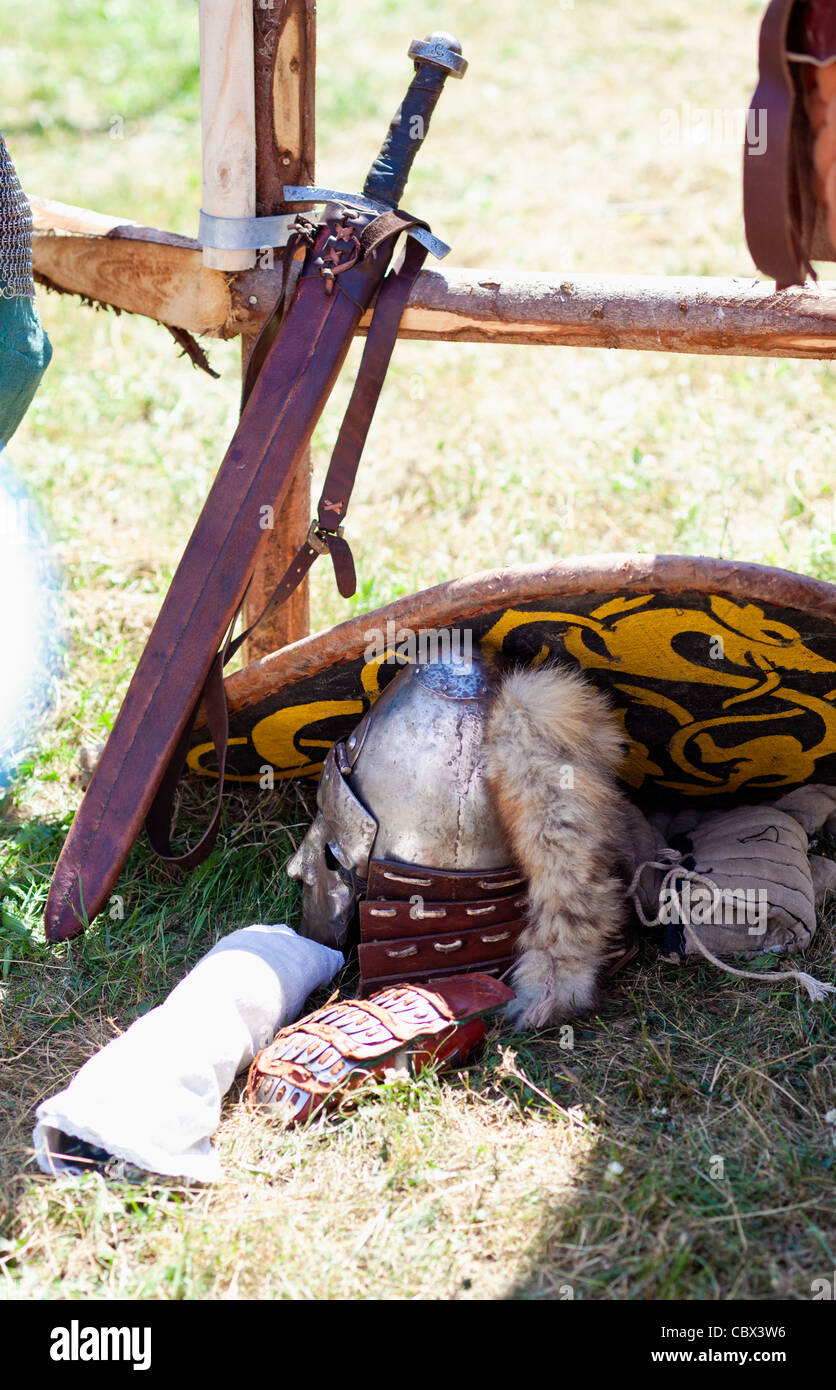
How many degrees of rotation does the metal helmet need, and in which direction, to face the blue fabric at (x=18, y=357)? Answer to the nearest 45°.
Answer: approximately 45° to its right

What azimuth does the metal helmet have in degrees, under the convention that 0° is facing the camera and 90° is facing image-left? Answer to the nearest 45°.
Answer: approximately 90°

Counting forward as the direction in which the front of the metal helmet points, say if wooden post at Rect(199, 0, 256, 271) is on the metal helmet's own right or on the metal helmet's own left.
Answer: on the metal helmet's own right
